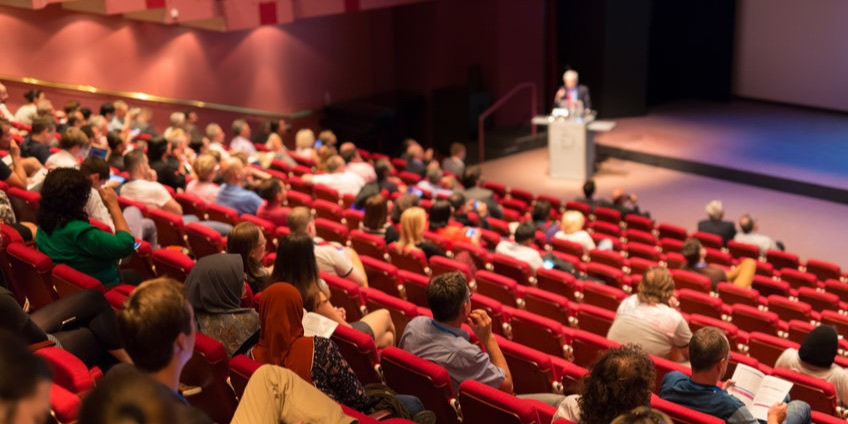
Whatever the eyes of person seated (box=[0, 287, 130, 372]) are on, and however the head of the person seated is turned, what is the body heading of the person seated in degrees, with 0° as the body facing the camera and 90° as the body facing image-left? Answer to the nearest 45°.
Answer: approximately 270°

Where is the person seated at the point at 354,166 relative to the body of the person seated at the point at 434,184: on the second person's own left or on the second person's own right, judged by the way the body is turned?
on the second person's own left

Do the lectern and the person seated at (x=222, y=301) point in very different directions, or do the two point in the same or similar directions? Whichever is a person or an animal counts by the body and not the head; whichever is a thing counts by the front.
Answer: very different directions

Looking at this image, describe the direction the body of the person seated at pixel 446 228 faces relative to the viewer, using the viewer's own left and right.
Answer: facing away from the viewer and to the right of the viewer

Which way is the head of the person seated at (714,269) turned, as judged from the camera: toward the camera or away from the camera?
away from the camera

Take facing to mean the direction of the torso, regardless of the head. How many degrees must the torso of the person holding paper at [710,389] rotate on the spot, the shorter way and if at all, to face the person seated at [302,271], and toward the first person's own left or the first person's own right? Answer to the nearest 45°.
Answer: approximately 135° to the first person's own left

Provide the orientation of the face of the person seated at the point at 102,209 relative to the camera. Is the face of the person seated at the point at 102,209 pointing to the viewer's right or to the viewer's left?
to the viewer's right

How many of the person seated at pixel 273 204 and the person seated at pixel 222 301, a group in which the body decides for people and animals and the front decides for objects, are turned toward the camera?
0

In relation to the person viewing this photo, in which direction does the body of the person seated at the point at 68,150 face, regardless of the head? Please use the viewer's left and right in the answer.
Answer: facing away from the viewer and to the right of the viewer

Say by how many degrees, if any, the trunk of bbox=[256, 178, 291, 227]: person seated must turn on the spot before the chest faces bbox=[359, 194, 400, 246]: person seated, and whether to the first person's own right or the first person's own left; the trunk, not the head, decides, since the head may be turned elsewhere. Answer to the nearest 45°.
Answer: approximately 45° to the first person's own right

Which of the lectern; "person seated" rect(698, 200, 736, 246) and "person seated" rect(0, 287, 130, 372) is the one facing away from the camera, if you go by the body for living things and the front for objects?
"person seated" rect(698, 200, 736, 246)

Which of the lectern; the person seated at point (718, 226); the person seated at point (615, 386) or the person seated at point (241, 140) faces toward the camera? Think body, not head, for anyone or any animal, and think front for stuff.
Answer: the lectern

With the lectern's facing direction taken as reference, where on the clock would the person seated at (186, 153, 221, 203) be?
The person seated is roughly at 1 o'clock from the lectern.

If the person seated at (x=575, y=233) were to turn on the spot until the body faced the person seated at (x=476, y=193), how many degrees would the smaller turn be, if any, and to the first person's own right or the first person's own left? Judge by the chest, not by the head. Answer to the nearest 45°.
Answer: approximately 90° to the first person's own left

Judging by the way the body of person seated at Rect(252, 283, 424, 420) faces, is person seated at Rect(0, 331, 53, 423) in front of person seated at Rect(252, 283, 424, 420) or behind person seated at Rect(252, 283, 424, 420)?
behind

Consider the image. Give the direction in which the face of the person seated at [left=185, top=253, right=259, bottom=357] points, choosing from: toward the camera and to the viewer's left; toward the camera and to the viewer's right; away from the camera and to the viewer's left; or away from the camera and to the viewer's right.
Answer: away from the camera and to the viewer's right

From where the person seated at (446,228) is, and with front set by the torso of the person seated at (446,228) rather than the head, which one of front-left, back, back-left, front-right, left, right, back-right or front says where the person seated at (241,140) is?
left
